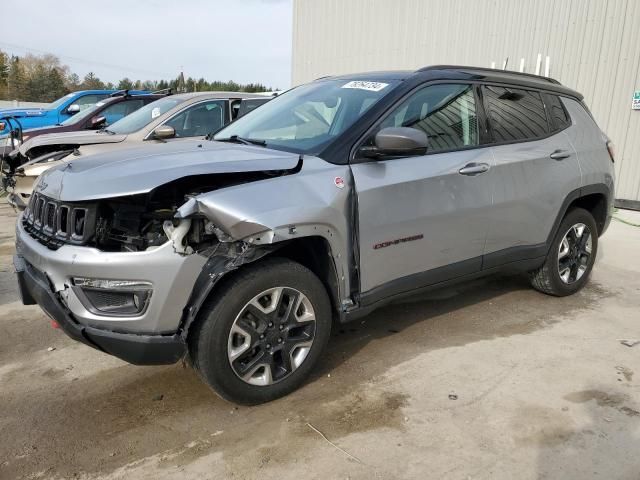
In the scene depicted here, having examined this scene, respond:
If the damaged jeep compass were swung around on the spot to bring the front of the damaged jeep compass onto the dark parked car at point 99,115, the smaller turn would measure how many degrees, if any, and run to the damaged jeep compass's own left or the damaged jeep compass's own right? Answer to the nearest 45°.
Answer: approximately 90° to the damaged jeep compass's own right

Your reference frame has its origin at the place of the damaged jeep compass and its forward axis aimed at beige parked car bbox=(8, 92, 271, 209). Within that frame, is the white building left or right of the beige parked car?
right

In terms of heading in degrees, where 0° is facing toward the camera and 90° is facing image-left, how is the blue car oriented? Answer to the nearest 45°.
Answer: approximately 45°

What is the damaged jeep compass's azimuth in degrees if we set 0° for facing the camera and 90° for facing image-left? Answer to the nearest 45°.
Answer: approximately 45°

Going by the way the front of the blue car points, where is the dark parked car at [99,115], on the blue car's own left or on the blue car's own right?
on the blue car's own left

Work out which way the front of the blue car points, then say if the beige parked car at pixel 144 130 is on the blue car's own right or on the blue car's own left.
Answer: on the blue car's own left

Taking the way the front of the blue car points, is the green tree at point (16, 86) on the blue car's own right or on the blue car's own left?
on the blue car's own right
